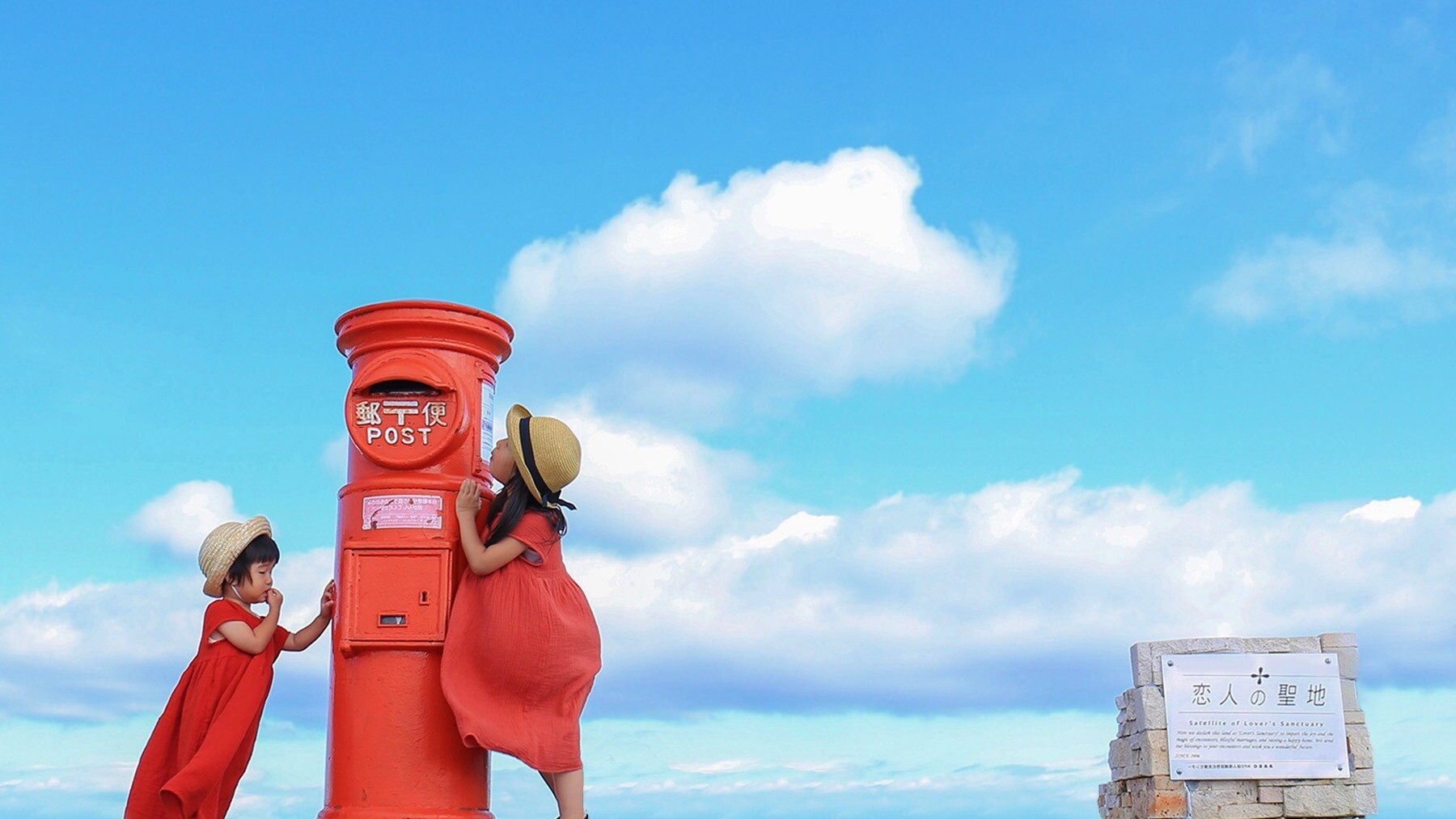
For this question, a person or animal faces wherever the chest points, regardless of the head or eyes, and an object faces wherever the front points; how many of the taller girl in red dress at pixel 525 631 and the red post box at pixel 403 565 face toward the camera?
1

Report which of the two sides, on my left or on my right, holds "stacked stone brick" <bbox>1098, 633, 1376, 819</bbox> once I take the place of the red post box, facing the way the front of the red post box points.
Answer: on my left

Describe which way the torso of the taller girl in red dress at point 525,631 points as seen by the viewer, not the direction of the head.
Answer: to the viewer's left

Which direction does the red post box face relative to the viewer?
toward the camera

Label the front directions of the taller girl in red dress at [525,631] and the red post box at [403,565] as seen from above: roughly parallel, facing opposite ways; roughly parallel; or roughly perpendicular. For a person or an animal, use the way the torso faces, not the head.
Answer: roughly perpendicular

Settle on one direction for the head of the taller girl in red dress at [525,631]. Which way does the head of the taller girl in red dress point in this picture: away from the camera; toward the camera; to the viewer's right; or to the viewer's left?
to the viewer's left

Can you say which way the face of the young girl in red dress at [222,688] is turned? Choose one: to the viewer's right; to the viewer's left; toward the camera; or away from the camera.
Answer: to the viewer's right

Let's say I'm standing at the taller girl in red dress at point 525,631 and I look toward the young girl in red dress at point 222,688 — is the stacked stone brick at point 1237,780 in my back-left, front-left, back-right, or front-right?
back-right
